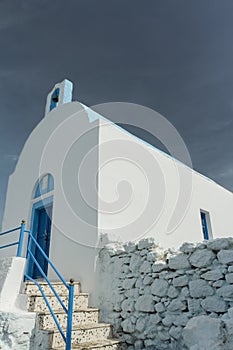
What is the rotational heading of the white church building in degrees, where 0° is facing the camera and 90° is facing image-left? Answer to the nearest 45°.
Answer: approximately 45°
